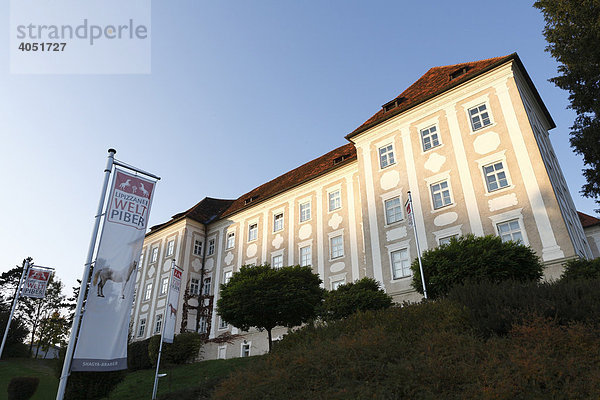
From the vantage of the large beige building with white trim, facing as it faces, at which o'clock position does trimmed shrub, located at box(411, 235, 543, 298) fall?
The trimmed shrub is roughly at 10 o'clock from the large beige building with white trim.

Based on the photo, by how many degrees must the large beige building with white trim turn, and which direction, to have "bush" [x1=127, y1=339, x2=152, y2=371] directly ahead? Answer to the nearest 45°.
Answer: approximately 45° to its right

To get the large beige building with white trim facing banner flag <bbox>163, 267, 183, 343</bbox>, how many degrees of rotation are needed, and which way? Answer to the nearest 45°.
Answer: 0° — it already faces it

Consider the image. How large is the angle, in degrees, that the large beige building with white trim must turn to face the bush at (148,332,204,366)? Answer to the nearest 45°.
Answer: approximately 45° to its right

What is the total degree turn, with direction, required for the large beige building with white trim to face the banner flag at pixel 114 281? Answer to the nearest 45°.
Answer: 0° — it already faces it

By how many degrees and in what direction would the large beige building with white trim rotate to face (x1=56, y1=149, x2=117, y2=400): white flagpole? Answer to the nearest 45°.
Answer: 0° — it already faces it

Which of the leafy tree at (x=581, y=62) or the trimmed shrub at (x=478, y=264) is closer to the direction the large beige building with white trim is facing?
the trimmed shrub

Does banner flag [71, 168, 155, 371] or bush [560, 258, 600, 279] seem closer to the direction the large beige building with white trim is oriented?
the banner flag

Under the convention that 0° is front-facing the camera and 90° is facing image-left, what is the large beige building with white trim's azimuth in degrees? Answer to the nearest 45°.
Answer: approximately 45°

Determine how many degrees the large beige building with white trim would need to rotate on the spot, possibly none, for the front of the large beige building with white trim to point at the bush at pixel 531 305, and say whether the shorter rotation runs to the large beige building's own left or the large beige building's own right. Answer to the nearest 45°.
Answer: approximately 45° to the large beige building's own left

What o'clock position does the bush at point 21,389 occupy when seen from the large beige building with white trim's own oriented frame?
The bush is roughly at 1 o'clock from the large beige building with white trim.

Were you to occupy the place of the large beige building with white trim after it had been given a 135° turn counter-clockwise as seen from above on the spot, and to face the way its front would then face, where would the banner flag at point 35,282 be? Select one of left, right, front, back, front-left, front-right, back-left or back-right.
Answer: back
